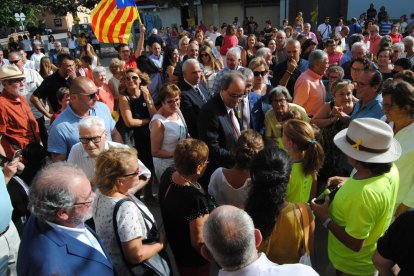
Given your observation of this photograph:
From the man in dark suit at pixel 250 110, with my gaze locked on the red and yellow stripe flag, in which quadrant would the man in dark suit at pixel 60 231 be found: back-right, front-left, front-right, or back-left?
back-left

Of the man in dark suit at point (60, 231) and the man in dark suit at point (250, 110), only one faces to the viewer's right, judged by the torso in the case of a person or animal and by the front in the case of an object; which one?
the man in dark suit at point (60, 231)

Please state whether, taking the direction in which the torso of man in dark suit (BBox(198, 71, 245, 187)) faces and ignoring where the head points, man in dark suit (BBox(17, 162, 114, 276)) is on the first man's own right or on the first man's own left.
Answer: on the first man's own right

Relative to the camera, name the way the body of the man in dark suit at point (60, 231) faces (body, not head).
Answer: to the viewer's right

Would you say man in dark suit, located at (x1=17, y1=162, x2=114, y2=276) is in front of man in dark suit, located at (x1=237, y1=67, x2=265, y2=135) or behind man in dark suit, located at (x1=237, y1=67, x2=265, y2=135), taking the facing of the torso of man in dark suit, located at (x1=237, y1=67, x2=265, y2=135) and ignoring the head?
in front

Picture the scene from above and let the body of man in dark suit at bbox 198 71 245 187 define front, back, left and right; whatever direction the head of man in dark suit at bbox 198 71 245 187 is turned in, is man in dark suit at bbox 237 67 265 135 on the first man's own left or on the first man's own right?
on the first man's own left

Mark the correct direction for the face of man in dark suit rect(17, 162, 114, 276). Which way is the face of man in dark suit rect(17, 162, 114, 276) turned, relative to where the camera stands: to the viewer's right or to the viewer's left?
to the viewer's right

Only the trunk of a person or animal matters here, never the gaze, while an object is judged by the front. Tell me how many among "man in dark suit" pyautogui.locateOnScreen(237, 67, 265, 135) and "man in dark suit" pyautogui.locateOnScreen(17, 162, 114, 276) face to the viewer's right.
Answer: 1

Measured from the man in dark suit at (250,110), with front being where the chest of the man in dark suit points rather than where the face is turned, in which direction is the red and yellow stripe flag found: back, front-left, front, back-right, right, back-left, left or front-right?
right
